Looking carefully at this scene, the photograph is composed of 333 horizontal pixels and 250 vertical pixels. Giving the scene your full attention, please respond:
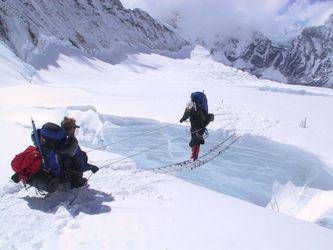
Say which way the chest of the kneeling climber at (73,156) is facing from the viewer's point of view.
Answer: to the viewer's right

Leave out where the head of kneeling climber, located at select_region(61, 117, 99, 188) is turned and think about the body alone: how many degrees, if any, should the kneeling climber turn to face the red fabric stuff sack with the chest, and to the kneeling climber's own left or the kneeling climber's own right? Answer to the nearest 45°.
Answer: approximately 180°
